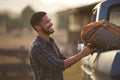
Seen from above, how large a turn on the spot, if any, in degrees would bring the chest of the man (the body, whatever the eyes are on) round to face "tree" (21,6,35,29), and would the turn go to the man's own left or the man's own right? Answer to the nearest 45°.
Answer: approximately 90° to the man's own left

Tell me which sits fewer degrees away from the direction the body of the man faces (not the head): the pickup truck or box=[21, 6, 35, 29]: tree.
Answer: the pickup truck

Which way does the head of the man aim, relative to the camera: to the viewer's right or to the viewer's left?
to the viewer's right

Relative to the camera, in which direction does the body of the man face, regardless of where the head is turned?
to the viewer's right
